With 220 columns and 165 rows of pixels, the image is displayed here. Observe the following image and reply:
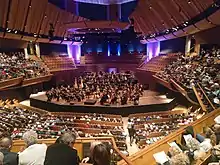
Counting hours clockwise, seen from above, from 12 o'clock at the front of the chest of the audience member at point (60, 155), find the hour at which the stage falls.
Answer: The stage is roughly at 11 o'clock from the audience member.

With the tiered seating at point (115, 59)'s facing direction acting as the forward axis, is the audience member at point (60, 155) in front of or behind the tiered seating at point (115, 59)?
in front

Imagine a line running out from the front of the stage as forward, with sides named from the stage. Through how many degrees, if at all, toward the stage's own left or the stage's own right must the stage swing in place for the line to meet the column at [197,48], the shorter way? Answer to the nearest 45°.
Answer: approximately 135° to the stage's own left

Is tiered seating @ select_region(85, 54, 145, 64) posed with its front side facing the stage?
yes

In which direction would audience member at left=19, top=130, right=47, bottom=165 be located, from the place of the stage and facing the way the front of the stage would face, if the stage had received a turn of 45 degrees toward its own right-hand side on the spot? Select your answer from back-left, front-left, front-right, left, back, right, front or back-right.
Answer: front-left

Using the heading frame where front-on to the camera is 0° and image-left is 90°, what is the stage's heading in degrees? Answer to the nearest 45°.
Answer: approximately 0°

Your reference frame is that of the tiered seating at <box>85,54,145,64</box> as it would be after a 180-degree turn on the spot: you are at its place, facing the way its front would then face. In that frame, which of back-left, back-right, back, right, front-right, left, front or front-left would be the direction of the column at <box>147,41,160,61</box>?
right

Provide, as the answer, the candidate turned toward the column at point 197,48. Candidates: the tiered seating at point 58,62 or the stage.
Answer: the tiered seating

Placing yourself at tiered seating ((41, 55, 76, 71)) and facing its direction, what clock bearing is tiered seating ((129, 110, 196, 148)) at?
tiered seating ((129, 110, 196, 148)) is roughly at 1 o'clock from tiered seating ((41, 55, 76, 71)).

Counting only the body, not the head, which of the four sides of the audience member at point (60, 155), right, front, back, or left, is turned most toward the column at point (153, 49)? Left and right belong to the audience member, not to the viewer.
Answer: front

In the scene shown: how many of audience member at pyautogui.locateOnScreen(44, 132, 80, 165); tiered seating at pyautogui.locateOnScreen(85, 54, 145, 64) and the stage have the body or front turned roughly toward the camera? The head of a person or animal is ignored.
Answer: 2

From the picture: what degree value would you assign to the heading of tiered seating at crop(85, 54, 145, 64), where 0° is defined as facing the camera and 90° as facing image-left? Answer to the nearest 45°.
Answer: approximately 0°

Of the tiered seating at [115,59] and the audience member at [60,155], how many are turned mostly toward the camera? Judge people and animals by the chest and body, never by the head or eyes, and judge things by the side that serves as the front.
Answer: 1

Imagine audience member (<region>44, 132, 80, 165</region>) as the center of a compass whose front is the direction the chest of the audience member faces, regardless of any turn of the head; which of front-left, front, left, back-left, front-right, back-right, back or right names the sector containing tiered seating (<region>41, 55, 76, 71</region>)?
front-left

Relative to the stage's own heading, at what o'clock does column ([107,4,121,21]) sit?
The column is roughly at 6 o'clock from the stage.

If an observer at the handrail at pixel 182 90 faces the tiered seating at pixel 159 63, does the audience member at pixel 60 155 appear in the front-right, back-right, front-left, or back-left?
back-left

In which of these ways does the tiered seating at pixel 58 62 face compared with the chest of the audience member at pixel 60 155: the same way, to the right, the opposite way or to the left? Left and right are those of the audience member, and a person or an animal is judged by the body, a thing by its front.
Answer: to the right
